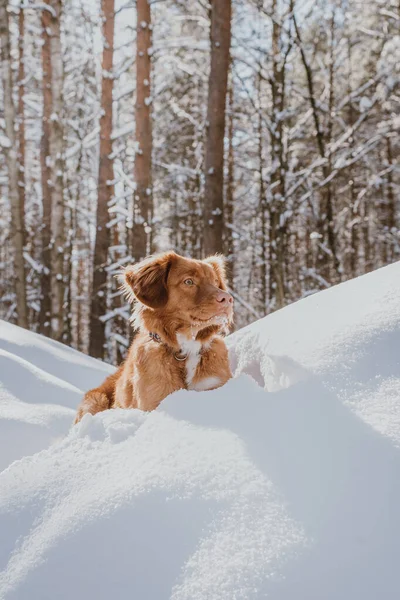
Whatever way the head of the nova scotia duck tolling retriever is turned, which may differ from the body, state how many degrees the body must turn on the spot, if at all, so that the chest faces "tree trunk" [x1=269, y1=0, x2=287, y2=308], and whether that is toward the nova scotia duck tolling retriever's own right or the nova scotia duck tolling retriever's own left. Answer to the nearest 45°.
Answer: approximately 135° to the nova scotia duck tolling retriever's own left

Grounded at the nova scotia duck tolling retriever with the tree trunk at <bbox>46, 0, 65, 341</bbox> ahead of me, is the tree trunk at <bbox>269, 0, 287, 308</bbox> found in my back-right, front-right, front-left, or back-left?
front-right

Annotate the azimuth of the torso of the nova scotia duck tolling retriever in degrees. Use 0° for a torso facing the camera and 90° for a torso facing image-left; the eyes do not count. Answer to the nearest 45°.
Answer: approximately 315°

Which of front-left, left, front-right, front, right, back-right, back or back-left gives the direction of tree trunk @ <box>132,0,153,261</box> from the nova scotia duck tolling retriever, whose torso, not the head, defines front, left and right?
back-left

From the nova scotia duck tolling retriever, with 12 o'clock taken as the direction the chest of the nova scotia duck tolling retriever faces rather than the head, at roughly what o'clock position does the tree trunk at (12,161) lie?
The tree trunk is roughly at 7 o'clock from the nova scotia duck tolling retriever.

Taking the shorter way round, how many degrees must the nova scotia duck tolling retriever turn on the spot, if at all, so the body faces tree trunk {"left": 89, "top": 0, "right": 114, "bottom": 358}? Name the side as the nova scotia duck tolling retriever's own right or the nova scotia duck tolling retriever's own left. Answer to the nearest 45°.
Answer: approximately 135° to the nova scotia duck tolling retriever's own left

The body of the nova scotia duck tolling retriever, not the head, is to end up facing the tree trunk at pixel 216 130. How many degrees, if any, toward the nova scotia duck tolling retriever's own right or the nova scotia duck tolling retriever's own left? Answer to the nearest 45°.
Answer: approximately 135° to the nova scotia duck tolling retriever's own left

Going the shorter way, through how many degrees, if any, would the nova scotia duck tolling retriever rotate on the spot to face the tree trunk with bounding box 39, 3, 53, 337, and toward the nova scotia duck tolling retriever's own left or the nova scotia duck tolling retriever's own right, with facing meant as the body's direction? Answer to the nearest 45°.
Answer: approximately 135° to the nova scotia duck tolling retriever's own left
